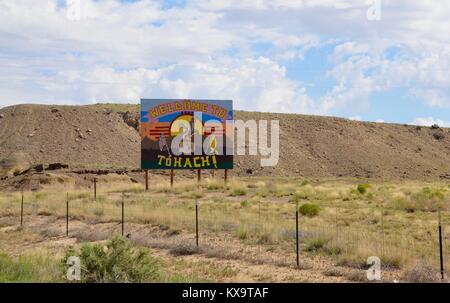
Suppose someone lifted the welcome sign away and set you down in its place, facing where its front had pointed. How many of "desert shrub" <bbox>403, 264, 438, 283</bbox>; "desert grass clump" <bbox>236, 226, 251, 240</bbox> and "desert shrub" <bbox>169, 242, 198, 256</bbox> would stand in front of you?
3

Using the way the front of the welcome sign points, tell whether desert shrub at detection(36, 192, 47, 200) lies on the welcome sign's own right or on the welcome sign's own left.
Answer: on the welcome sign's own right

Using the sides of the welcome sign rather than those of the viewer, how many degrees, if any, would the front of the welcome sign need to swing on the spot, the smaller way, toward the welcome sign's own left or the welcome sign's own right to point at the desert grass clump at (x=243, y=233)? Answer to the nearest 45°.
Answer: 0° — it already faces it

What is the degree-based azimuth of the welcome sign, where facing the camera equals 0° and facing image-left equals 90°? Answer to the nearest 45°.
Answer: approximately 0°

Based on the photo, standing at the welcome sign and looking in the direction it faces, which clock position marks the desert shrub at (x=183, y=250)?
The desert shrub is roughly at 12 o'clock from the welcome sign.

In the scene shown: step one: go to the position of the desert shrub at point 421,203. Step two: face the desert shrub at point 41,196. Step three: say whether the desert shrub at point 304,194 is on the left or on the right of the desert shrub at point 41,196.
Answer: right
